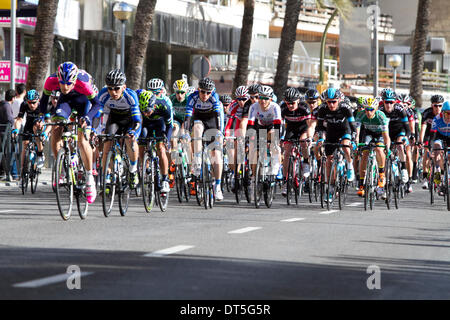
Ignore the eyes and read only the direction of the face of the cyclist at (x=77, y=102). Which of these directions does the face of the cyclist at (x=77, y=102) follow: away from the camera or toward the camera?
toward the camera

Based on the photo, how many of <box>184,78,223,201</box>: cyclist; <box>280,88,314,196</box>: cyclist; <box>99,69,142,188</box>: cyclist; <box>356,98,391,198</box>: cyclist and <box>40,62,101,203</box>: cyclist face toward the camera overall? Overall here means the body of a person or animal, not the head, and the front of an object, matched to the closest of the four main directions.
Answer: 5

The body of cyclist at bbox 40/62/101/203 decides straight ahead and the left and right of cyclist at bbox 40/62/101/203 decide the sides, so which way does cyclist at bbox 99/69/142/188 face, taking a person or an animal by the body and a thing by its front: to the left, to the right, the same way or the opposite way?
the same way

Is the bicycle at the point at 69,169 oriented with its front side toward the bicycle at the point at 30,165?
no

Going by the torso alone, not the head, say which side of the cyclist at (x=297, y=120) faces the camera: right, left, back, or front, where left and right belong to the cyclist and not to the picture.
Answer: front

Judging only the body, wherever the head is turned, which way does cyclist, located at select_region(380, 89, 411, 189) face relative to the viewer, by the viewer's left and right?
facing the viewer and to the left of the viewer

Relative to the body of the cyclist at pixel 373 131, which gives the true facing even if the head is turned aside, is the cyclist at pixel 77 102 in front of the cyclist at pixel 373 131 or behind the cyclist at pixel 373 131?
in front

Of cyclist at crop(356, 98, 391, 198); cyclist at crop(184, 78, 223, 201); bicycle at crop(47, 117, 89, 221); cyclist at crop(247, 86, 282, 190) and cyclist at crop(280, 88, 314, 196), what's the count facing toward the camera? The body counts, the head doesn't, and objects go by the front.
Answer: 5

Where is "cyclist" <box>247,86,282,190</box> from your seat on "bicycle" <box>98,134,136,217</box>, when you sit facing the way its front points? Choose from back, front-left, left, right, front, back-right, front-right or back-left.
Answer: back-left

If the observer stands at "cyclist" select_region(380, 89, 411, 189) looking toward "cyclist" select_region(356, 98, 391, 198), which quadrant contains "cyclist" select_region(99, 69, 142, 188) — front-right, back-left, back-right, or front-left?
front-right

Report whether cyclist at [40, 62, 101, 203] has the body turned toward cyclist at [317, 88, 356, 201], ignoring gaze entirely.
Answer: no

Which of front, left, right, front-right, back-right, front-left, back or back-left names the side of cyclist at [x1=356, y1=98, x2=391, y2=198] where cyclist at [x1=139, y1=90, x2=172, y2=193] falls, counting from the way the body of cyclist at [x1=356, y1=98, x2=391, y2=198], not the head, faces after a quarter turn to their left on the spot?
back-right

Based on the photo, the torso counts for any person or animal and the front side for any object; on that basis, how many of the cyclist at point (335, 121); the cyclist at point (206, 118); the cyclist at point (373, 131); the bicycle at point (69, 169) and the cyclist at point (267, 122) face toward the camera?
5

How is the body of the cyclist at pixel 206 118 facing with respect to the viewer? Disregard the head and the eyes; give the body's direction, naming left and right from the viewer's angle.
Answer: facing the viewer

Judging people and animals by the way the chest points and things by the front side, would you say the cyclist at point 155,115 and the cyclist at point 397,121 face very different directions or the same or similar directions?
same or similar directions

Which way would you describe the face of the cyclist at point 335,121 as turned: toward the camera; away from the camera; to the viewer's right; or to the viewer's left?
toward the camera

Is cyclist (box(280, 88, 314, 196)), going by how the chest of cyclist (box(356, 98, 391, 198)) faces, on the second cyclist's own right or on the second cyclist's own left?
on the second cyclist's own right

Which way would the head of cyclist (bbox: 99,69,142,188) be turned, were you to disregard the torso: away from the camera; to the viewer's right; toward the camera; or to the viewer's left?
toward the camera

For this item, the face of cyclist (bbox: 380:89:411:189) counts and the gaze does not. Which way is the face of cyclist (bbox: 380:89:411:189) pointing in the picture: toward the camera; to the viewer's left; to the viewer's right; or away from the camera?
toward the camera

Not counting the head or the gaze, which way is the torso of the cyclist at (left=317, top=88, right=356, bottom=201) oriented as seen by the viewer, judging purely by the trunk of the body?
toward the camera
